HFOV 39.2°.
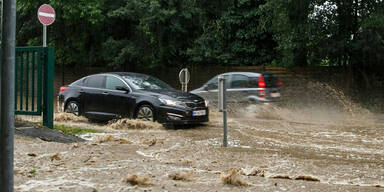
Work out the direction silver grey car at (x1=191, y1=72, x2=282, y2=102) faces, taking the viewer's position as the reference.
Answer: facing away from the viewer and to the left of the viewer

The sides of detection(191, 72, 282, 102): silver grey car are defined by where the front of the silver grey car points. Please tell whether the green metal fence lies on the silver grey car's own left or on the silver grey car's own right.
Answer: on the silver grey car's own left

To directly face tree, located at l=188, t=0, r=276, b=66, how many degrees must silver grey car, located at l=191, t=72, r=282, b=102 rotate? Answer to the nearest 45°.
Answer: approximately 45° to its right

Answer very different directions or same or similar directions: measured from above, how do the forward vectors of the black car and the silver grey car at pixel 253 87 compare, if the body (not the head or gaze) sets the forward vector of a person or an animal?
very different directions

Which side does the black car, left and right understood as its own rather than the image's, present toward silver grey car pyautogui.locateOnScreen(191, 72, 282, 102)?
left

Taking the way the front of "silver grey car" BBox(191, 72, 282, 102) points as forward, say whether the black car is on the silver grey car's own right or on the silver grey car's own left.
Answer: on the silver grey car's own left
